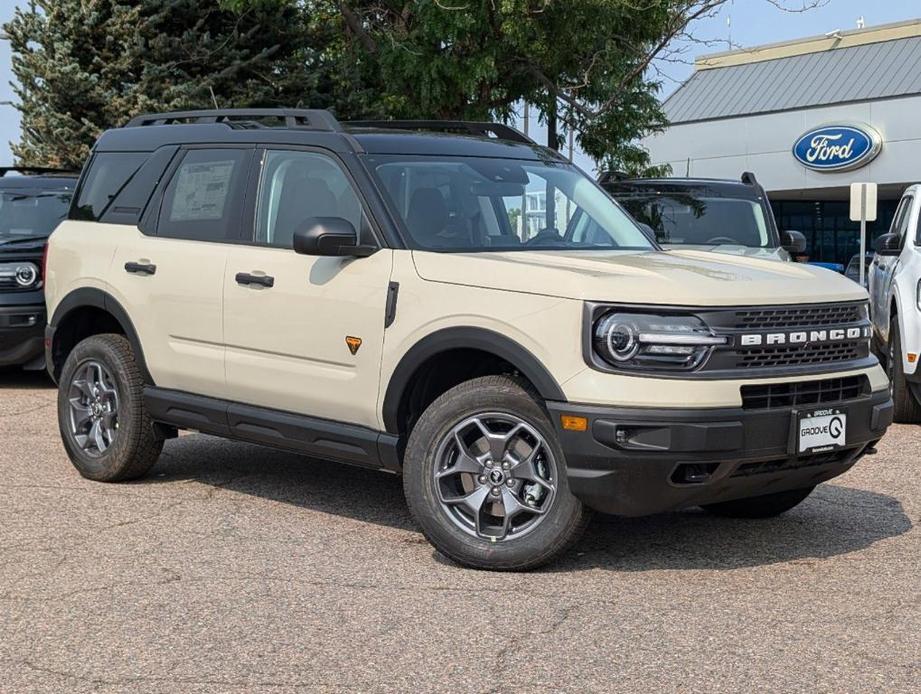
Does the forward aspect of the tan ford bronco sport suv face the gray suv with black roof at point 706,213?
no

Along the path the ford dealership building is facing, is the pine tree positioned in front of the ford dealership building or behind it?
in front

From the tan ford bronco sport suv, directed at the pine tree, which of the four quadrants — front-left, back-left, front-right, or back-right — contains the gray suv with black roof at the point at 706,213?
front-right

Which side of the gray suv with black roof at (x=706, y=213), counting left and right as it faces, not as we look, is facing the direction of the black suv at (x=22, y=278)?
right

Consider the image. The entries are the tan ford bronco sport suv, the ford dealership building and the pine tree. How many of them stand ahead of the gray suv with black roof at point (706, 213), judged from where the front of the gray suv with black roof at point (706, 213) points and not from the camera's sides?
1

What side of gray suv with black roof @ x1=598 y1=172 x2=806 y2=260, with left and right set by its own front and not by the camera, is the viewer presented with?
front

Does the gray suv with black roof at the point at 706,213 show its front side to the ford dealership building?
no

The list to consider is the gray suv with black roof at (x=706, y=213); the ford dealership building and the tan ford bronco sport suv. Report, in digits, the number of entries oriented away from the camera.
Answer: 0

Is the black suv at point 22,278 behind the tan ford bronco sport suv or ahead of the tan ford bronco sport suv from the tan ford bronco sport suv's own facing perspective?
behind

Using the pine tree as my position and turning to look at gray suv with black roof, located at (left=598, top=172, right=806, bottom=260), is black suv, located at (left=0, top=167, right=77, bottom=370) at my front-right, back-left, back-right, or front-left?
front-right

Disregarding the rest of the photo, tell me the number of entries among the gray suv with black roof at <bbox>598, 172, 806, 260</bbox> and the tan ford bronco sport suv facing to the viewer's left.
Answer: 0

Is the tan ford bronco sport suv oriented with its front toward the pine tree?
no

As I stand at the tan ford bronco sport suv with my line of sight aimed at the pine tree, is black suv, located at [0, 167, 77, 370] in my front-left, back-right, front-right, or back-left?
front-left

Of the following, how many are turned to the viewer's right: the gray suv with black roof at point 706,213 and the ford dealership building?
0

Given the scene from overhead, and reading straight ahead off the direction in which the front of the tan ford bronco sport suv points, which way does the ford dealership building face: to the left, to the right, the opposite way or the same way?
to the right

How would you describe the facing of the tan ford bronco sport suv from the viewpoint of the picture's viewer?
facing the viewer and to the right of the viewer

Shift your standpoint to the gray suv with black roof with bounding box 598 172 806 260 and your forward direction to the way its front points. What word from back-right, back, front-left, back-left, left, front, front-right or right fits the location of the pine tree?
back-right
